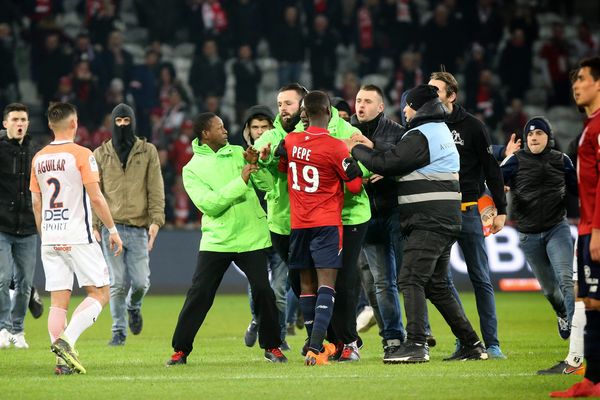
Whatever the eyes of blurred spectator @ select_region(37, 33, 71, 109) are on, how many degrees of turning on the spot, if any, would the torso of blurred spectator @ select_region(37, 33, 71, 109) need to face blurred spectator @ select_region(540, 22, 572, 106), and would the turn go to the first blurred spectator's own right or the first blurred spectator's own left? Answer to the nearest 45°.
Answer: approximately 90° to the first blurred spectator's own left

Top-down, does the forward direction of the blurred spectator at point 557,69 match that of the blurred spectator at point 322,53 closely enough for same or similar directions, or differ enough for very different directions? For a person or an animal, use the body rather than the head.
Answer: same or similar directions

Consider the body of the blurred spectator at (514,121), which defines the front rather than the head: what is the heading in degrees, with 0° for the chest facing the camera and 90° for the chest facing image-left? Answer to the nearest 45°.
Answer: approximately 0°

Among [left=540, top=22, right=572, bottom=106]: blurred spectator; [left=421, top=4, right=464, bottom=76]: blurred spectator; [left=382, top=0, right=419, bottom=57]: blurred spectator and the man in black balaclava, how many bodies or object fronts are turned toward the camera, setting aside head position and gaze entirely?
4

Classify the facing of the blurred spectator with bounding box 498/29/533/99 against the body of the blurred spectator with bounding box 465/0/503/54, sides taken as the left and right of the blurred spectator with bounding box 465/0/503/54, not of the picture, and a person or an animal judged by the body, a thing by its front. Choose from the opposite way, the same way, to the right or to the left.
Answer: the same way

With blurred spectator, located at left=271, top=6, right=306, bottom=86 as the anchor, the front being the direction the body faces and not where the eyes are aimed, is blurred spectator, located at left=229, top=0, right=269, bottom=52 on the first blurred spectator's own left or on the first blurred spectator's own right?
on the first blurred spectator's own right

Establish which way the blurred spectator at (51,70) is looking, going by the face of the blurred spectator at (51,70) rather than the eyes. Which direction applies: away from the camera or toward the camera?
toward the camera

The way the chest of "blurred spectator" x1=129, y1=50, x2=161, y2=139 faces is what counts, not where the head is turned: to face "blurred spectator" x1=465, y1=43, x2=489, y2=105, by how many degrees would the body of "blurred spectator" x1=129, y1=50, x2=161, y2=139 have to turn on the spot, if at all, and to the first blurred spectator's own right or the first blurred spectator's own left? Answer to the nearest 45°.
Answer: approximately 135° to the first blurred spectator's own left

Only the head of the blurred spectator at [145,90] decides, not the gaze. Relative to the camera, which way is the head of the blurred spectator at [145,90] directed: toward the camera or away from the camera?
toward the camera

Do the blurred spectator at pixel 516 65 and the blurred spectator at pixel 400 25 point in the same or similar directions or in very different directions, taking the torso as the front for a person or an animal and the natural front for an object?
same or similar directions

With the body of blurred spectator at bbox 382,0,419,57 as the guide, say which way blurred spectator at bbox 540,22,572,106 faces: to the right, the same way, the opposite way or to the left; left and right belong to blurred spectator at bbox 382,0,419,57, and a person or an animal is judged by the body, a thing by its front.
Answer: the same way

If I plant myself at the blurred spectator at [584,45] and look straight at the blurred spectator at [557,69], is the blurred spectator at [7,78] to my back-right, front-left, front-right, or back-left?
front-right

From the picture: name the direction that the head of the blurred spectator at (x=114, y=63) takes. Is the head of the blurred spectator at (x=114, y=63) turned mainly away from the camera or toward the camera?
toward the camera

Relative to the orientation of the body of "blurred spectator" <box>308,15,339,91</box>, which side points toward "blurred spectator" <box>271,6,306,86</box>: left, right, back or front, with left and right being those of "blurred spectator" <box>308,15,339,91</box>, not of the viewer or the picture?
right

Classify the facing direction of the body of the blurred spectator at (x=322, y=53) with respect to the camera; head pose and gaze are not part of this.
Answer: toward the camera
